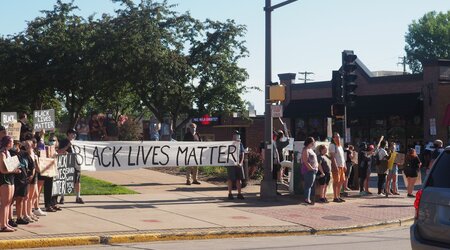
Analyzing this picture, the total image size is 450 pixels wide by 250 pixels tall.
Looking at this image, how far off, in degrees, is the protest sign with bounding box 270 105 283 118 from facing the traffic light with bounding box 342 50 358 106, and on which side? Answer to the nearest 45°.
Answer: approximately 135° to its left

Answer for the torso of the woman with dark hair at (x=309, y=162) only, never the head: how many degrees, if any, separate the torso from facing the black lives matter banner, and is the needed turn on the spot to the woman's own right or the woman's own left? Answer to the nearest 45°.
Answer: approximately 135° to the woman's own right

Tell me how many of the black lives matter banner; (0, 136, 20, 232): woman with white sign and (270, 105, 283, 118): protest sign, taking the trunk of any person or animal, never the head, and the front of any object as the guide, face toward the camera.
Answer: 2

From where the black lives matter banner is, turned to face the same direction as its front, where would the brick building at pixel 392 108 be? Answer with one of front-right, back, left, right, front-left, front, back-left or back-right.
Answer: back-left

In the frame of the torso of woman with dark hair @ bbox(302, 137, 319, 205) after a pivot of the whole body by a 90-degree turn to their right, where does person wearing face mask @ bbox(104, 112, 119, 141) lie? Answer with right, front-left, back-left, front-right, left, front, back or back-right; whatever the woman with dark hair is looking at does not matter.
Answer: right

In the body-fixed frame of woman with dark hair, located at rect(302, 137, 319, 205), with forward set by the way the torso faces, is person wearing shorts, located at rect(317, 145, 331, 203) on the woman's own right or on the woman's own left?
on the woman's own left

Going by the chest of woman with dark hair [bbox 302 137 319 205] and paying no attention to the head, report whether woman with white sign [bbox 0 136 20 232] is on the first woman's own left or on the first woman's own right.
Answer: on the first woman's own right

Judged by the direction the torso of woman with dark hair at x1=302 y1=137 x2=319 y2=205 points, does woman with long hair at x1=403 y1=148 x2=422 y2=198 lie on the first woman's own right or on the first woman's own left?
on the first woman's own left

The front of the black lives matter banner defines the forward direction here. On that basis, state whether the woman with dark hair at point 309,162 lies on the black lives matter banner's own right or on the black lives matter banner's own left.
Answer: on the black lives matter banner's own left

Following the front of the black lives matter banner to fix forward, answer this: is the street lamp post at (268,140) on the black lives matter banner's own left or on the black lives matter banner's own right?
on the black lives matter banner's own left
